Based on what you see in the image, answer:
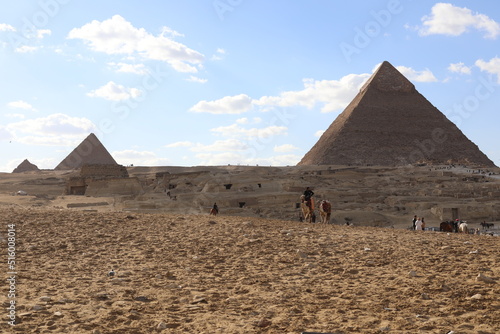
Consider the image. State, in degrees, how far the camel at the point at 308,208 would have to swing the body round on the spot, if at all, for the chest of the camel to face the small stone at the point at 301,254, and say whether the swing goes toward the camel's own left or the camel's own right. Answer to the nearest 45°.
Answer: approximately 45° to the camel's own left

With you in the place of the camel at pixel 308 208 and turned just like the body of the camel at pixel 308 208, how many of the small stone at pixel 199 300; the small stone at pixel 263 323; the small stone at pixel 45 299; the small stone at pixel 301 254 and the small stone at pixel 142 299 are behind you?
0

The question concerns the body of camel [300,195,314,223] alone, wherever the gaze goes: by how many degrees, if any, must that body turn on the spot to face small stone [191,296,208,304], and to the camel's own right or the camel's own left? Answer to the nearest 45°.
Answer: approximately 45° to the camel's own left

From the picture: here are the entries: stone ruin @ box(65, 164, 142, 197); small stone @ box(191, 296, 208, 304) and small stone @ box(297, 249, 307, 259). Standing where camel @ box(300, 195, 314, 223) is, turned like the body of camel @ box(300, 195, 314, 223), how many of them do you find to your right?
1

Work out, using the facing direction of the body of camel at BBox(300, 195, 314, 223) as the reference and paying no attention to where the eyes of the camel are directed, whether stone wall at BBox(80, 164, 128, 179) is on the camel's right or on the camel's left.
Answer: on the camel's right

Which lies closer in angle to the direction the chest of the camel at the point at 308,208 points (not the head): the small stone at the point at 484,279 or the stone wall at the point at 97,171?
the small stone

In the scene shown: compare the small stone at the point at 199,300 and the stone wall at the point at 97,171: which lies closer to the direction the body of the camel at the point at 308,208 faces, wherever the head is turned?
the small stone

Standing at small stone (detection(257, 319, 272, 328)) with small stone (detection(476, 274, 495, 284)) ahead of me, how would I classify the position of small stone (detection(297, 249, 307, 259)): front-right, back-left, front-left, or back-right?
front-left

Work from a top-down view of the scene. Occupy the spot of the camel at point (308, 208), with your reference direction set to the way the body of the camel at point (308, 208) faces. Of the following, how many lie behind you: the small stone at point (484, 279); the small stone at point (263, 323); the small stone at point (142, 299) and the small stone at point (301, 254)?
0

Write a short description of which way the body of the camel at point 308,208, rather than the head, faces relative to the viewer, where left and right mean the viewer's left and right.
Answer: facing the viewer and to the left of the viewer

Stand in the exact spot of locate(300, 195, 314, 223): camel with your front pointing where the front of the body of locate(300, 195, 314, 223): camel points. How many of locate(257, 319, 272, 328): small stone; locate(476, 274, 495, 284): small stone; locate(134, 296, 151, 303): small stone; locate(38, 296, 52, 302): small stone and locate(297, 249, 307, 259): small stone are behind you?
0

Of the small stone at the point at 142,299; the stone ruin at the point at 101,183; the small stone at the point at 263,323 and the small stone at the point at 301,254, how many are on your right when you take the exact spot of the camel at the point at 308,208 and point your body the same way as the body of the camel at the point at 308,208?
1

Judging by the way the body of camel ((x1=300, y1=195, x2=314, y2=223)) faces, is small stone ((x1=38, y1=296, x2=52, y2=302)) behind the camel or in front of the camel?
in front

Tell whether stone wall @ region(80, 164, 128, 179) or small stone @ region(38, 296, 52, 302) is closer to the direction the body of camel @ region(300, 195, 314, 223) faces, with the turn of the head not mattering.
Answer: the small stone
